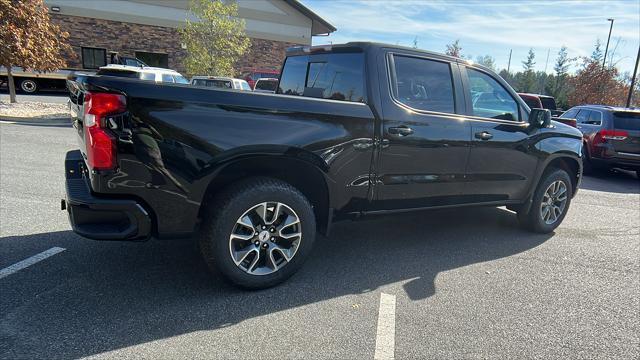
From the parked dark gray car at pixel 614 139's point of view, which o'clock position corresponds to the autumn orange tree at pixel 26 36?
The autumn orange tree is roughly at 10 o'clock from the parked dark gray car.

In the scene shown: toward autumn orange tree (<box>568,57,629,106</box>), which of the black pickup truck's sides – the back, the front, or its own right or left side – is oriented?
front

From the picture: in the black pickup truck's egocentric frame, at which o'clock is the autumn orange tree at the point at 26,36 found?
The autumn orange tree is roughly at 9 o'clock from the black pickup truck.

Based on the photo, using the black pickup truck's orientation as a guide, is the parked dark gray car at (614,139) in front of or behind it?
in front

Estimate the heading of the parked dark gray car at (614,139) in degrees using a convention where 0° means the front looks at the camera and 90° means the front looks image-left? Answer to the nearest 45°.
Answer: approximately 135°

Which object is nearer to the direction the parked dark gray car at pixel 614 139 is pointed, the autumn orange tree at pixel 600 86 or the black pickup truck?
the autumn orange tree

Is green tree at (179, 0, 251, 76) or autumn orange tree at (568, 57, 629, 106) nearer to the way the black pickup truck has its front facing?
the autumn orange tree

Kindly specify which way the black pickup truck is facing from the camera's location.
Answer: facing away from the viewer and to the right of the viewer

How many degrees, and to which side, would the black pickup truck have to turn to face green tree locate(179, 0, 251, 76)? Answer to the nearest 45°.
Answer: approximately 45° to its left

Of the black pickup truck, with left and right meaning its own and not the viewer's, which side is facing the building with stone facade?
left

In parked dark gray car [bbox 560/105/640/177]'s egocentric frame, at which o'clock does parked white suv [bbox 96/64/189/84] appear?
The parked white suv is roughly at 10 o'clock from the parked dark gray car.

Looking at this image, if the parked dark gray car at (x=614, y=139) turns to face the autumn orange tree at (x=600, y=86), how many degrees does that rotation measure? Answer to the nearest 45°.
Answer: approximately 45° to its right

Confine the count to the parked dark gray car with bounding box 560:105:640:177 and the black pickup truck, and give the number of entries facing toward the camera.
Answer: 0

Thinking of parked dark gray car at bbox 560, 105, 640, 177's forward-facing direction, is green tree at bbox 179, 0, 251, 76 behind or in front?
in front
